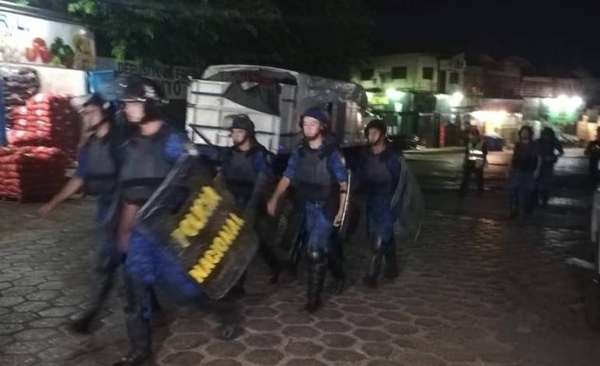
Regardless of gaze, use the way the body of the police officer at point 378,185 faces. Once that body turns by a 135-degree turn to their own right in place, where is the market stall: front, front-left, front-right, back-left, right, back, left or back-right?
front-left

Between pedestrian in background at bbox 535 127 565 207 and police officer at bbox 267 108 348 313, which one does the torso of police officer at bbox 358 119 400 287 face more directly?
the police officer

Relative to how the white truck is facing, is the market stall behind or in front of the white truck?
behind

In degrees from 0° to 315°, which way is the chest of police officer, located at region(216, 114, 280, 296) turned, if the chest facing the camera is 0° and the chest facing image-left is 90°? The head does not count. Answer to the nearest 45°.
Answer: approximately 45°

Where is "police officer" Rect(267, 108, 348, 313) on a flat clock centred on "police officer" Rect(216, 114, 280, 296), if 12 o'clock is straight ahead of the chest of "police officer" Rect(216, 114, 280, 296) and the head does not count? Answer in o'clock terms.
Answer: "police officer" Rect(267, 108, 348, 313) is roughly at 9 o'clock from "police officer" Rect(216, 114, 280, 296).

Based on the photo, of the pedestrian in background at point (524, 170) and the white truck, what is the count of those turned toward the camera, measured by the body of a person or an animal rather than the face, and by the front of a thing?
1

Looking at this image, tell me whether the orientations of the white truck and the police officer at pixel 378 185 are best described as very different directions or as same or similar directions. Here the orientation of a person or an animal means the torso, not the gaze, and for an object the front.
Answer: very different directions

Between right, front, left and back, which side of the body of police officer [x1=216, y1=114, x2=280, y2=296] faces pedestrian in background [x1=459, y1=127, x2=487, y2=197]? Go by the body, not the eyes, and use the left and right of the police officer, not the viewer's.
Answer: back

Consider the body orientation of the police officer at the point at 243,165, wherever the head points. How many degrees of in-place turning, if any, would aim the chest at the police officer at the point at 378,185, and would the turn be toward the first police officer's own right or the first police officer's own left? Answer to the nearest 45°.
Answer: approximately 135° to the first police officer's own left

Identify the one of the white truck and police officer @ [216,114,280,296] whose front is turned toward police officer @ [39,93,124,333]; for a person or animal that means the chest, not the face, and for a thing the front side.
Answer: police officer @ [216,114,280,296]
